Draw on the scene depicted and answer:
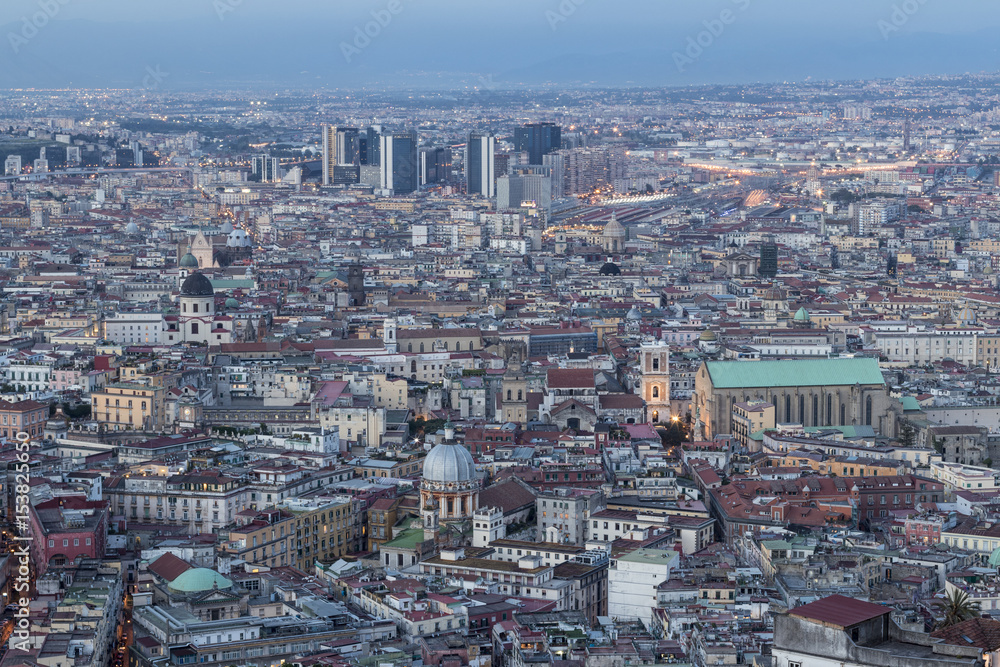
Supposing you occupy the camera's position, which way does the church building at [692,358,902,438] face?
facing to the left of the viewer

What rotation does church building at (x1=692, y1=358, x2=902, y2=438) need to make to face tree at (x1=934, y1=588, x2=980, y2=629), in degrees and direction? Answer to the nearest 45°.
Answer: approximately 90° to its left

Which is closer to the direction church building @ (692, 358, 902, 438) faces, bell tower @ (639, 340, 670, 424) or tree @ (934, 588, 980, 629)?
the bell tower
